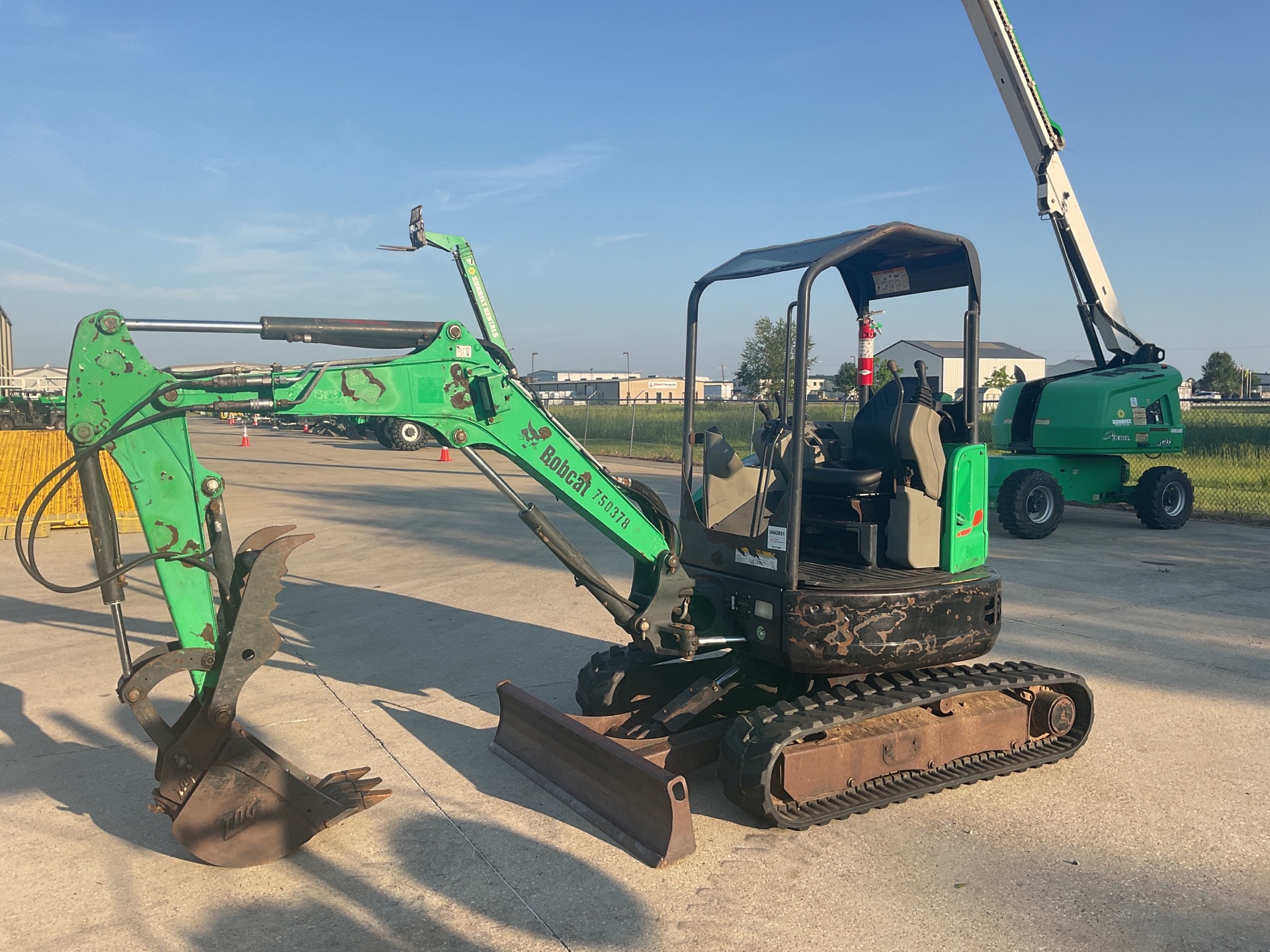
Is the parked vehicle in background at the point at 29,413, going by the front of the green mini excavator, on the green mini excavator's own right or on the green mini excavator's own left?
on the green mini excavator's own right

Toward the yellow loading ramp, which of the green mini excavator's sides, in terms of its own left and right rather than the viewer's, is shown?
right

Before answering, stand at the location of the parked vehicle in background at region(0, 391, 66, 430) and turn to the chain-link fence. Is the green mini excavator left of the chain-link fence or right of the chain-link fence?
right

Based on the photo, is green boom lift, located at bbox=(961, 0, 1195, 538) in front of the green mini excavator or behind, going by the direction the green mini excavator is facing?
behind

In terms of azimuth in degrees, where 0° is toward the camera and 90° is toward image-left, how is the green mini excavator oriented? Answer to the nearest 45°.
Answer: approximately 45°
